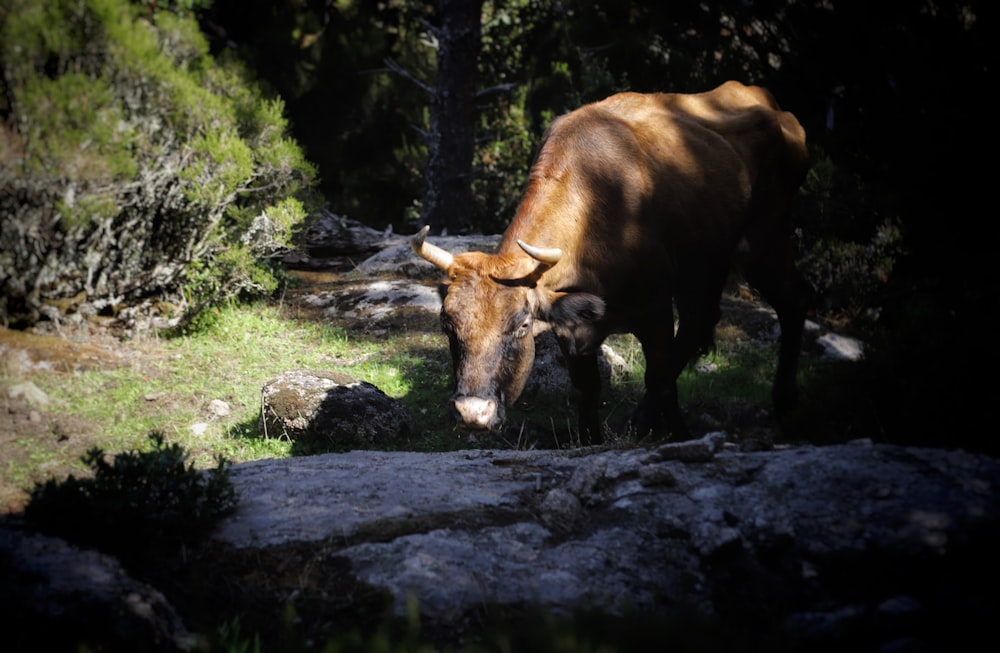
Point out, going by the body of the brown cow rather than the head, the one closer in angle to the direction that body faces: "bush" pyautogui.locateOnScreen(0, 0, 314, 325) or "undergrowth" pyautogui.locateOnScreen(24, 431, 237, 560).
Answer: the undergrowth

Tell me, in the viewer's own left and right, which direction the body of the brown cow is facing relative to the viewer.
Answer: facing the viewer and to the left of the viewer

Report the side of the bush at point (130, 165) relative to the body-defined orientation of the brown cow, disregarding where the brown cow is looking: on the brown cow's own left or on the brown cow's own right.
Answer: on the brown cow's own right

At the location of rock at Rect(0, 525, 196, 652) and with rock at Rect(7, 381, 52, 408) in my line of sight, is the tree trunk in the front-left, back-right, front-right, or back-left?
front-right

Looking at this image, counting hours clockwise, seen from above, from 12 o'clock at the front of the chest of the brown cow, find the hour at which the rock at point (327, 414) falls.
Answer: The rock is roughly at 1 o'clock from the brown cow.

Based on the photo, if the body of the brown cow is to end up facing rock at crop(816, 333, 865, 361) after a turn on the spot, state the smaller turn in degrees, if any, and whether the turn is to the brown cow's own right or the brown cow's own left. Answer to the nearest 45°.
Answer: approximately 180°

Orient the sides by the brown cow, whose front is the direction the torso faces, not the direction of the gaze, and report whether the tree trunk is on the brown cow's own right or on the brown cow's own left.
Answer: on the brown cow's own right

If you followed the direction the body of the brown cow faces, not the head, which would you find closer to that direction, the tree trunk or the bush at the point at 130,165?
the bush
